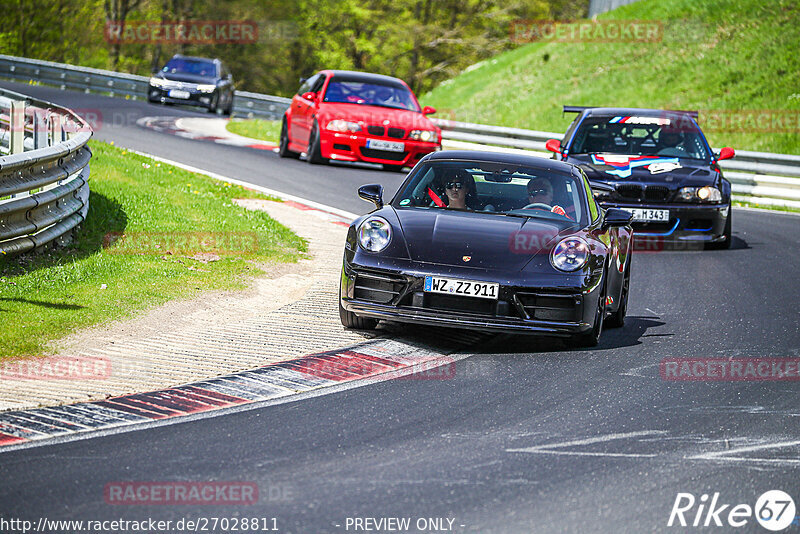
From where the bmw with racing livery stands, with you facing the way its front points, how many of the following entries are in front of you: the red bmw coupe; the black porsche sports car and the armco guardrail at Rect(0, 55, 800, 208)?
1

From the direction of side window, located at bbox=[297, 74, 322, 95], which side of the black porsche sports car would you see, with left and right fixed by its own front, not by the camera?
back

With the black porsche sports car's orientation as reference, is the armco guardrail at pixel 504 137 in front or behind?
behind

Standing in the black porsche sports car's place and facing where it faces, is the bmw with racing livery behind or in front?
behind

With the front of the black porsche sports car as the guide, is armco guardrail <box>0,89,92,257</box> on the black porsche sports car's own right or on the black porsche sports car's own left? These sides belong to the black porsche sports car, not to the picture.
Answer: on the black porsche sports car's own right

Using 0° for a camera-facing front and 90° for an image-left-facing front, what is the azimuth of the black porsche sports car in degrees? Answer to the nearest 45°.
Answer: approximately 0°

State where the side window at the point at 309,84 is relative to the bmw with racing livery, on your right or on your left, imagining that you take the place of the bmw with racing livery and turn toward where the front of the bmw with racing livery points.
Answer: on your right

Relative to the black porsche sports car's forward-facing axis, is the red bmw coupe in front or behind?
behind

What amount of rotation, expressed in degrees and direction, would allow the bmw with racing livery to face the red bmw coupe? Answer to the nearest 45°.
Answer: approximately 135° to its right

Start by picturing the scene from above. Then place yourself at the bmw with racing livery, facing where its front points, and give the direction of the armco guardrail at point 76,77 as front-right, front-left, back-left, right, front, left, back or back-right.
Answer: back-right

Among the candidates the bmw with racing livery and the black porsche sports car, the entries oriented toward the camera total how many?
2
